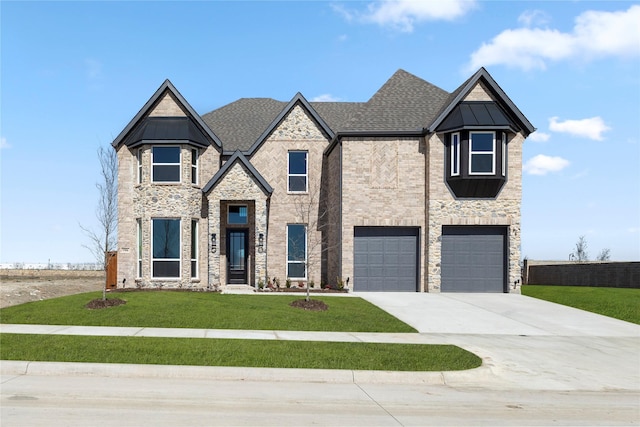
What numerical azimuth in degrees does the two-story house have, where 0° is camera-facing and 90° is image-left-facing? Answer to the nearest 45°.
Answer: approximately 0°
